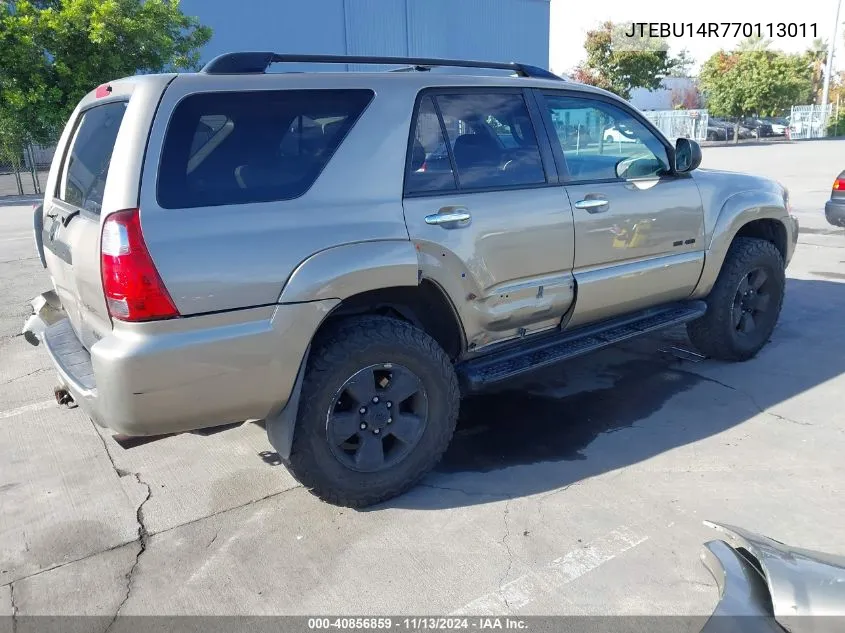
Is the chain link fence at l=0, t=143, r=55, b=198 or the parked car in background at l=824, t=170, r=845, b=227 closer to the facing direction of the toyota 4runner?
the parked car in background

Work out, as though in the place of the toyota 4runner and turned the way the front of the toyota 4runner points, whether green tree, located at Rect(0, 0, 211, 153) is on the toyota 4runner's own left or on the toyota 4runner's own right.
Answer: on the toyota 4runner's own left

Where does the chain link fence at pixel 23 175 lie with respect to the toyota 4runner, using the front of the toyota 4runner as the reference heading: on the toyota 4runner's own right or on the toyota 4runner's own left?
on the toyota 4runner's own left

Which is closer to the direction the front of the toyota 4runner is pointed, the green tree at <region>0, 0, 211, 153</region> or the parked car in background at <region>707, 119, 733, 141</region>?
the parked car in background

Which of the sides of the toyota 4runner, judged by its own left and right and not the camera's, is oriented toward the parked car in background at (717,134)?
front

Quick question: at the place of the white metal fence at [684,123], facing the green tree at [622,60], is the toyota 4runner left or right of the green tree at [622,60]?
left

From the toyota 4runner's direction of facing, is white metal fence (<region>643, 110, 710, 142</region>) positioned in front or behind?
in front

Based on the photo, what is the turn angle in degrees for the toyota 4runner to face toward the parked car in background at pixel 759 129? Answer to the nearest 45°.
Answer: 0° — it already faces it

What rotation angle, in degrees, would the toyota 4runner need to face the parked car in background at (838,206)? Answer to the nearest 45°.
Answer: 0° — it already faces it

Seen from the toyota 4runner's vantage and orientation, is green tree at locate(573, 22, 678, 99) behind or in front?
in front

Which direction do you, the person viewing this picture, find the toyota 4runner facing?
facing away from the viewer and to the right of the viewer

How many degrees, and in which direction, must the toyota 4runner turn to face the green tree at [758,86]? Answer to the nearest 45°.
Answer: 0° — it already faces it
